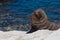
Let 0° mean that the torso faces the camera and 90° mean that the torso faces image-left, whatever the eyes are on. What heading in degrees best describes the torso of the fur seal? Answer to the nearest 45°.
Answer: approximately 45°
